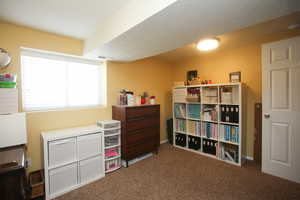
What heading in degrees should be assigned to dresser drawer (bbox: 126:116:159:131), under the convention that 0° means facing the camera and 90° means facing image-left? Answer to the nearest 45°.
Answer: approximately 315°

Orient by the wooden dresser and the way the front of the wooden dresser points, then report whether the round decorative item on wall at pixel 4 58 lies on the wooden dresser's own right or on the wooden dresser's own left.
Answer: on the wooden dresser's own right

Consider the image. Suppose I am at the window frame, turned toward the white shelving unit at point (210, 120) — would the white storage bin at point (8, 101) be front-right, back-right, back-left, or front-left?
back-right

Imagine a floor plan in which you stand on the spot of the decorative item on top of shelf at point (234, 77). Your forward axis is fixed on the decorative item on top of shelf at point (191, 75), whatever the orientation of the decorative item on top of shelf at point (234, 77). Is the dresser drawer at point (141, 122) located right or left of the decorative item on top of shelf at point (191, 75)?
left

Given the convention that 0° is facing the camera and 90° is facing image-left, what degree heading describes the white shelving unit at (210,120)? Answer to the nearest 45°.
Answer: approximately 45°

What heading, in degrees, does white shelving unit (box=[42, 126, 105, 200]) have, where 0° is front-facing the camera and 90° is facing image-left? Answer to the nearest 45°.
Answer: approximately 315°

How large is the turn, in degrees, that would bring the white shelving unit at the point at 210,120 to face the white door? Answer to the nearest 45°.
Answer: approximately 90° to its left
